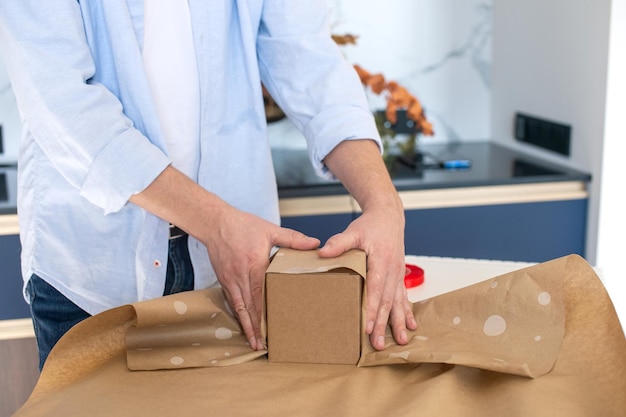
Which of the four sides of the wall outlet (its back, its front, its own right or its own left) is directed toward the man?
front

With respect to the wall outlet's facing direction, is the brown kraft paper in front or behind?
in front

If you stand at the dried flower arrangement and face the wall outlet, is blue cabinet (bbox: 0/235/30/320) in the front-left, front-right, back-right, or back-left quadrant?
back-right

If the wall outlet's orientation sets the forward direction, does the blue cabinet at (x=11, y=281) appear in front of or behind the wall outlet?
in front

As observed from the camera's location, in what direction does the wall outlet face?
facing the viewer and to the left of the viewer

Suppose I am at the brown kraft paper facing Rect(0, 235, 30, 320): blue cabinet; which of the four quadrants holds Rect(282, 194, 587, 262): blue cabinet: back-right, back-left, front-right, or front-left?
front-right

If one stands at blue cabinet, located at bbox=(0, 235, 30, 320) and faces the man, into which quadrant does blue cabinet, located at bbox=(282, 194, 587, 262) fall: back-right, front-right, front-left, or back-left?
front-left
